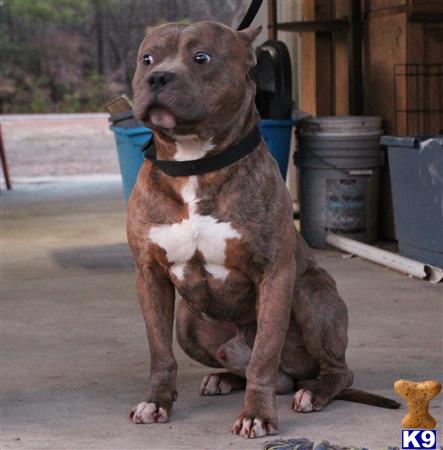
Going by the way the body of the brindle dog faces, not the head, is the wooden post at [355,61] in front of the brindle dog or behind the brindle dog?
behind

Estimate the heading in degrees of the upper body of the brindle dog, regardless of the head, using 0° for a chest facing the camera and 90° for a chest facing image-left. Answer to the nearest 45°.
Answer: approximately 45°

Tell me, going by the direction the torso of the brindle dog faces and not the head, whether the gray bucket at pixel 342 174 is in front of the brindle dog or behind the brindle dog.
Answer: behind

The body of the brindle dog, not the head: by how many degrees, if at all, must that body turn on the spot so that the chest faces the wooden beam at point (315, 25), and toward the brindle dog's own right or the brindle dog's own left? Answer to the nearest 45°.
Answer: approximately 135° to the brindle dog's own right

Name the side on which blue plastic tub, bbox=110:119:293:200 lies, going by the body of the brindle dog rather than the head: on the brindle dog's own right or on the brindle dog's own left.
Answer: on the brindle dog's own right

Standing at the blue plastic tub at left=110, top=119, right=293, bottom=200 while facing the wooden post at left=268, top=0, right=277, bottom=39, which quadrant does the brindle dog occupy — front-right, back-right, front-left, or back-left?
back-right

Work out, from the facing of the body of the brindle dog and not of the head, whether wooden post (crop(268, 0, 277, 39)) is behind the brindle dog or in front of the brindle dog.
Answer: behind
